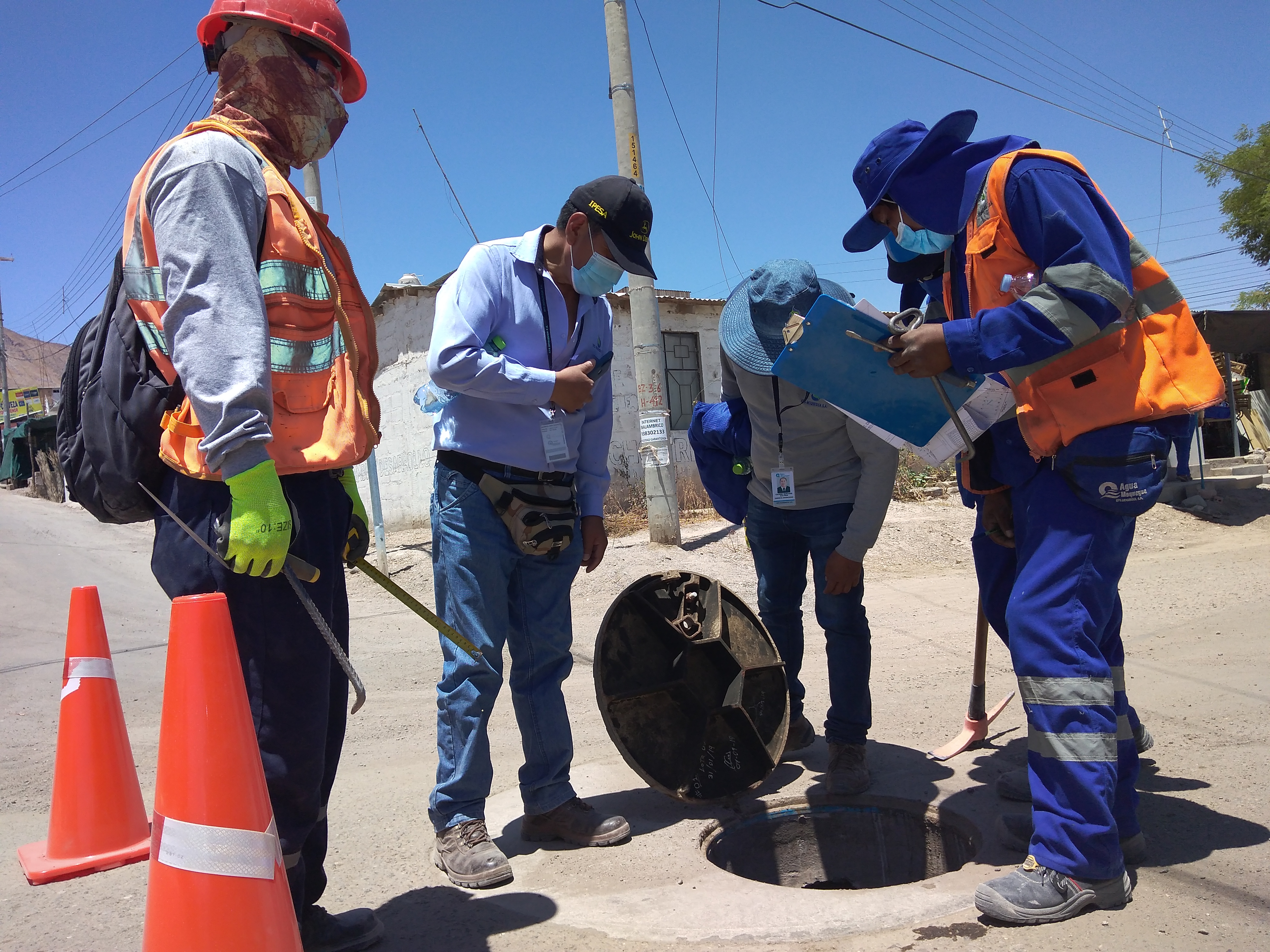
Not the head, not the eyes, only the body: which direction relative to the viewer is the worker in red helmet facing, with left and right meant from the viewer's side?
facing to the right of the viewer

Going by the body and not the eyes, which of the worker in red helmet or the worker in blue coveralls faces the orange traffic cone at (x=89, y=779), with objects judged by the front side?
the worker in blue coveralls

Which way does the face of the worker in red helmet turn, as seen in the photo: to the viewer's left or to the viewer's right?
to the viewer's right

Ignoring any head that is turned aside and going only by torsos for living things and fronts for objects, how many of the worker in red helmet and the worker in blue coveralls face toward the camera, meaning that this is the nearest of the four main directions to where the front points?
0

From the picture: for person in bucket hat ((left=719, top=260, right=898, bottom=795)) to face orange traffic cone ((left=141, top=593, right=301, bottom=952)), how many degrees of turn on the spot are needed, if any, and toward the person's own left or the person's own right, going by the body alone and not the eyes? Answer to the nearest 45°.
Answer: approximately 45° to the person's own right

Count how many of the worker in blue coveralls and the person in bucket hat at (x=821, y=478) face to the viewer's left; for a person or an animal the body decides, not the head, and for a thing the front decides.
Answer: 1

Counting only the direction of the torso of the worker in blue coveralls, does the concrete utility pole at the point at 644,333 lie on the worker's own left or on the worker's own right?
on the worker's own right

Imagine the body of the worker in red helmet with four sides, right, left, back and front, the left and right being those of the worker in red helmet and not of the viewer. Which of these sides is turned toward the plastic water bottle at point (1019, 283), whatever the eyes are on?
front

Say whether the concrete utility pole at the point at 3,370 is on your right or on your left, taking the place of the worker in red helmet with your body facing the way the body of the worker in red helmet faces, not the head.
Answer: on your left

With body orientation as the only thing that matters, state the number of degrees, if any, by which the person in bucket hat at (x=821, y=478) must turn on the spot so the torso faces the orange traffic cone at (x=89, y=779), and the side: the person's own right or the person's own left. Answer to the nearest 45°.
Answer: approximately 90° to the person's own right

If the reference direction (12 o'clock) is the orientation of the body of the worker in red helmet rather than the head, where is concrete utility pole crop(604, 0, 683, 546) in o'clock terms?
The concrete utility pole is roughly at 10 o'clock from the worker in red helmet.

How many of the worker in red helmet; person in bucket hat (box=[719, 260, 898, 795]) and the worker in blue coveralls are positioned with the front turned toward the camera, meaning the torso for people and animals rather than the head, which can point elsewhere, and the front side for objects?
1

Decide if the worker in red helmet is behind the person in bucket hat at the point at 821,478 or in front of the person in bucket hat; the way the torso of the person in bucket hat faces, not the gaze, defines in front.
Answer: in front

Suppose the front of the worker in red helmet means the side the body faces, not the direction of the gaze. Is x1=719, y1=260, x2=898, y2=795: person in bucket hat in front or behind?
in front

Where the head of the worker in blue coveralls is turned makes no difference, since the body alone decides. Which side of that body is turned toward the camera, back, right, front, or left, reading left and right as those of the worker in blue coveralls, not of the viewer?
left
